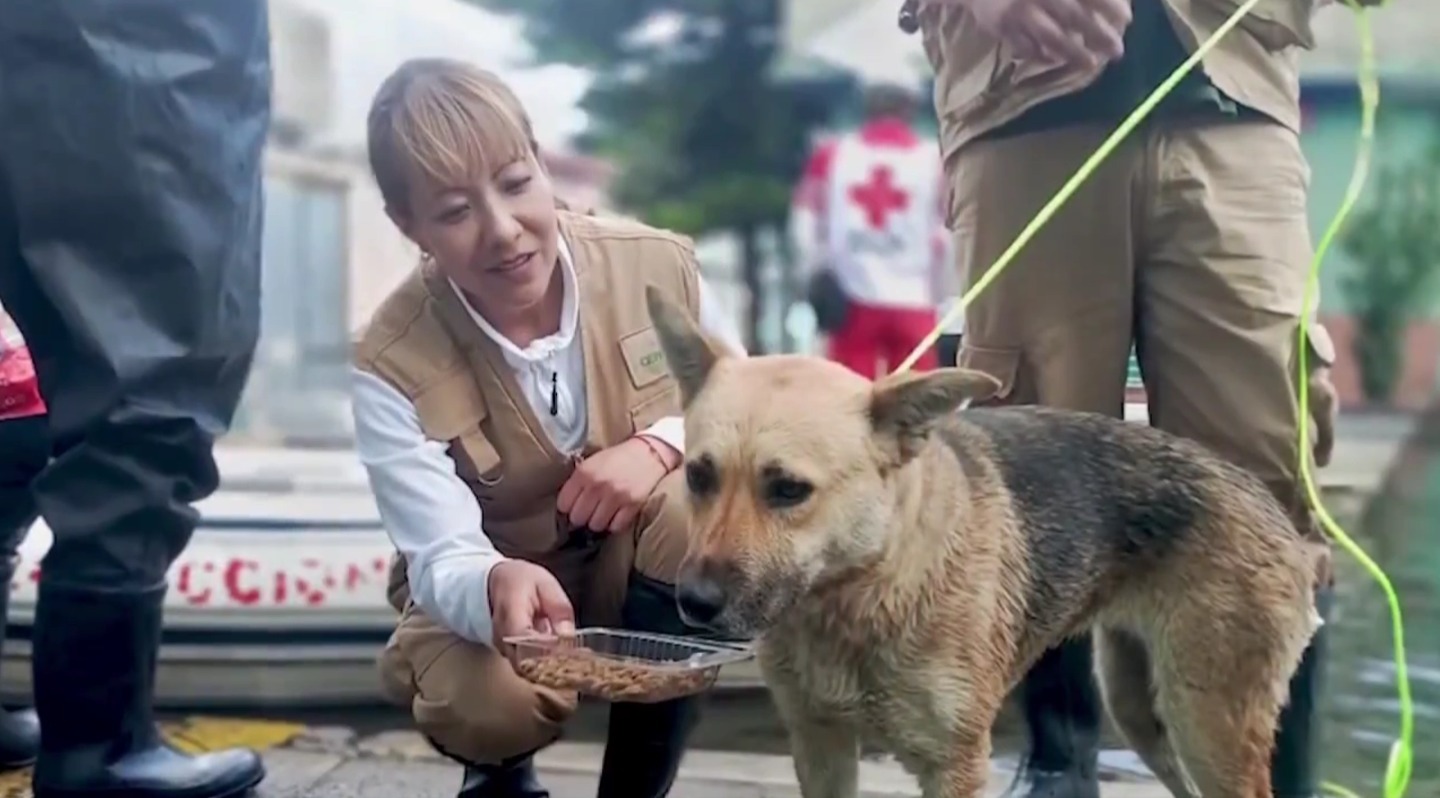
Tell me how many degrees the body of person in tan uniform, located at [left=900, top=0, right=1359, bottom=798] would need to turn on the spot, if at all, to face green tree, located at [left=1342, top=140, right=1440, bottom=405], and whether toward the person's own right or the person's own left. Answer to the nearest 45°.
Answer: approximately 180°

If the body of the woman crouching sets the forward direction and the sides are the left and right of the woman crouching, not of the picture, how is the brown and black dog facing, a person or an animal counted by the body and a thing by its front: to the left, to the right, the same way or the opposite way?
to the right

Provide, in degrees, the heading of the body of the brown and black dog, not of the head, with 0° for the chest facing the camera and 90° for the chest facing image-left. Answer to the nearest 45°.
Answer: approximately 45°

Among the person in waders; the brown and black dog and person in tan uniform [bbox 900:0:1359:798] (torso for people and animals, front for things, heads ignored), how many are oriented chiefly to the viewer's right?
1

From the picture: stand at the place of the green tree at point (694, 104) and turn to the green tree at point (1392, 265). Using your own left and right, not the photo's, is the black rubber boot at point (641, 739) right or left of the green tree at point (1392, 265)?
right

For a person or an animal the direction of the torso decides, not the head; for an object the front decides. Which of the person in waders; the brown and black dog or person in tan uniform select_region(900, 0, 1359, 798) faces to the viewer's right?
the person in waders

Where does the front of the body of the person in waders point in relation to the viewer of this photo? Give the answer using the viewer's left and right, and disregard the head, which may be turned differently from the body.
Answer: facing to the right of the viewer

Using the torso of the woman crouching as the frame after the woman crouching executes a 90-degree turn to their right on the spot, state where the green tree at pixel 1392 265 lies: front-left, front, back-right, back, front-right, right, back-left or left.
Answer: back

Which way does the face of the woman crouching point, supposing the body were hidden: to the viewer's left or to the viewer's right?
to the viewer's right

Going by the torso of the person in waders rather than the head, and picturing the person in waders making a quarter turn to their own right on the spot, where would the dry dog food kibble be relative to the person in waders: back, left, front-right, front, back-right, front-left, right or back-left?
front-left

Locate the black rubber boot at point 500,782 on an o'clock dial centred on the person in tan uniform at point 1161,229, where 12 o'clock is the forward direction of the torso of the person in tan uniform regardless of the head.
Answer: The black rubber boot is roughly at 3 o'clock from the person in tan uniform.
